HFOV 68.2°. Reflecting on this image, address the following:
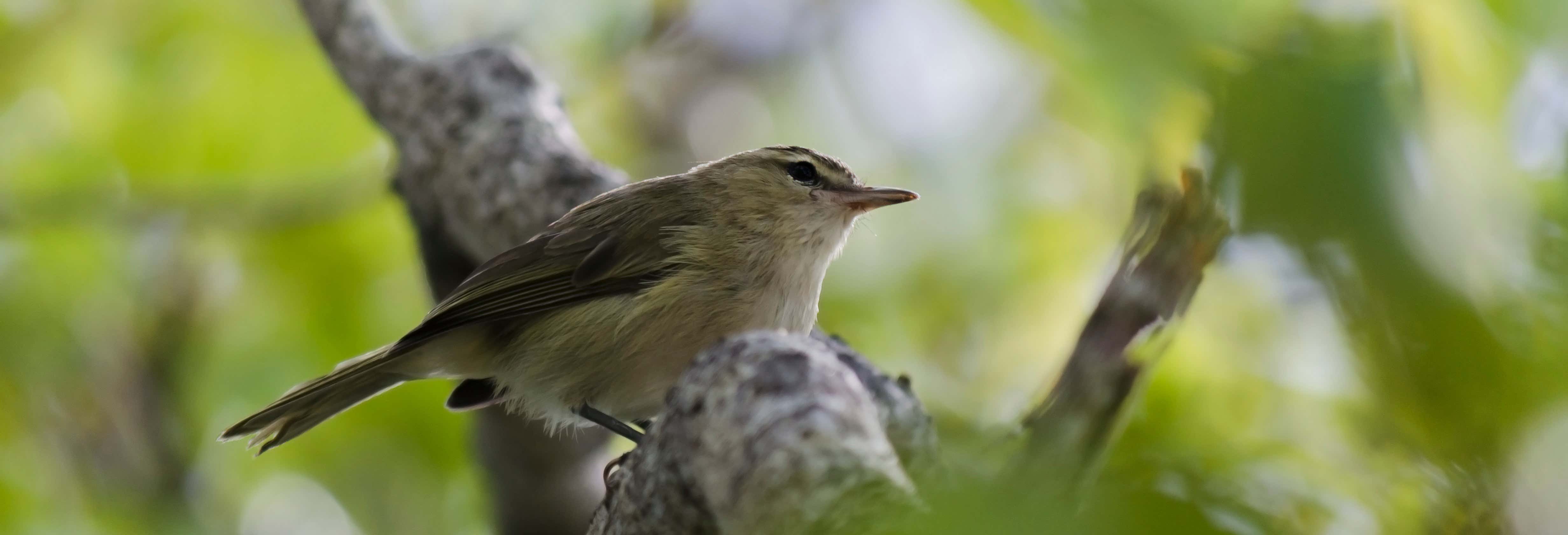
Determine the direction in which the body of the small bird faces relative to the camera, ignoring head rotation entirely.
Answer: to the viewer's right
